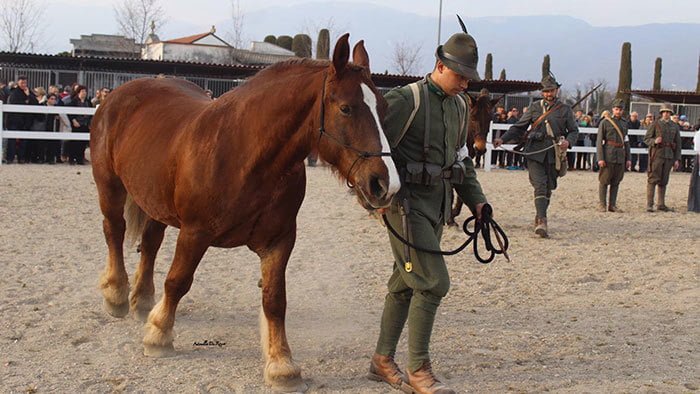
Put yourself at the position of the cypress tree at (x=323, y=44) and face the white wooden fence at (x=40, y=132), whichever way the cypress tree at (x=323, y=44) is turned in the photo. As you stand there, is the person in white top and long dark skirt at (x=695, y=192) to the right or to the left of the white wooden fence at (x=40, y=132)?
left

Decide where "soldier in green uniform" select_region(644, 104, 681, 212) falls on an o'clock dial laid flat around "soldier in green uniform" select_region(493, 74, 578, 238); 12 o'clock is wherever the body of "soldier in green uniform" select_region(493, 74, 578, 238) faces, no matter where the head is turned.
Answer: "soldier in green uniform" select_region(644, 104, 681, 212) is roughly at 7 o'clock from "soldier in green uniform" select_region(493, 74, 578, 238).

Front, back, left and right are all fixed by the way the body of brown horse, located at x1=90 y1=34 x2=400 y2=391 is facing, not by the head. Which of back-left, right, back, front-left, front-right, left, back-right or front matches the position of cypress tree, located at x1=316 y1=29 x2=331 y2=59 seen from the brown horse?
back-left

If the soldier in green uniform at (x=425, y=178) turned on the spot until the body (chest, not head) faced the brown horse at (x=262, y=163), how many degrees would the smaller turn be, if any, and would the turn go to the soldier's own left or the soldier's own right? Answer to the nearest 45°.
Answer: approximately 135° to the soldier's own right

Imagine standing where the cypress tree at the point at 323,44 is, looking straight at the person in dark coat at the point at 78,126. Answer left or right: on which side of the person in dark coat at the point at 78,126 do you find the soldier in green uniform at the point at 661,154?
left

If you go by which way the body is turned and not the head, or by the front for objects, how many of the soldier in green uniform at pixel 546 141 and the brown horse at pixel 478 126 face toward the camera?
2

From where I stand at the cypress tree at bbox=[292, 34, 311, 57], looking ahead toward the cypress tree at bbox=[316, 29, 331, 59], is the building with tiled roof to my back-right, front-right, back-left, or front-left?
back-right

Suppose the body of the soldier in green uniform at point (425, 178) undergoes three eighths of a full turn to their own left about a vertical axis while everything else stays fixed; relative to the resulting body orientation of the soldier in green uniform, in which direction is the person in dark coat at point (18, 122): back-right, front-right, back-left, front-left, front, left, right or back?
front-left

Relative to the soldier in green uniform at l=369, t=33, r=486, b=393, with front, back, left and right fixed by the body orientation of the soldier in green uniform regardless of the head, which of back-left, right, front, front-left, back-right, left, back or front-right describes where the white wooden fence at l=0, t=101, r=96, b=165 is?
back

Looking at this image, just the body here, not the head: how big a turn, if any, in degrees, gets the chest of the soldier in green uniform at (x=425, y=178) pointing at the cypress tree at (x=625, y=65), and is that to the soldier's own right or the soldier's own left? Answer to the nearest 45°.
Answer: approximately 135° to the soldier's own left

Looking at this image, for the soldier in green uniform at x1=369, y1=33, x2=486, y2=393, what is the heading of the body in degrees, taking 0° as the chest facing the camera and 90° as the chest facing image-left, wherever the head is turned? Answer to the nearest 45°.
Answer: approximately 315°

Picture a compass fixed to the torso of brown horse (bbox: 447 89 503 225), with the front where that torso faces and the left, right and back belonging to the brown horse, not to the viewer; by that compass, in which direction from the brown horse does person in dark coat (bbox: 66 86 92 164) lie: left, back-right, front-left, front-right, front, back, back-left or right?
back-right

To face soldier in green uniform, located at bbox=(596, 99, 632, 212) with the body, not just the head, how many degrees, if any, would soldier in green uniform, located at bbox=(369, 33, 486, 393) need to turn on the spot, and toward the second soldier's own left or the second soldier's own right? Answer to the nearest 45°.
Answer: approximately 135° to the second soldier's own left
